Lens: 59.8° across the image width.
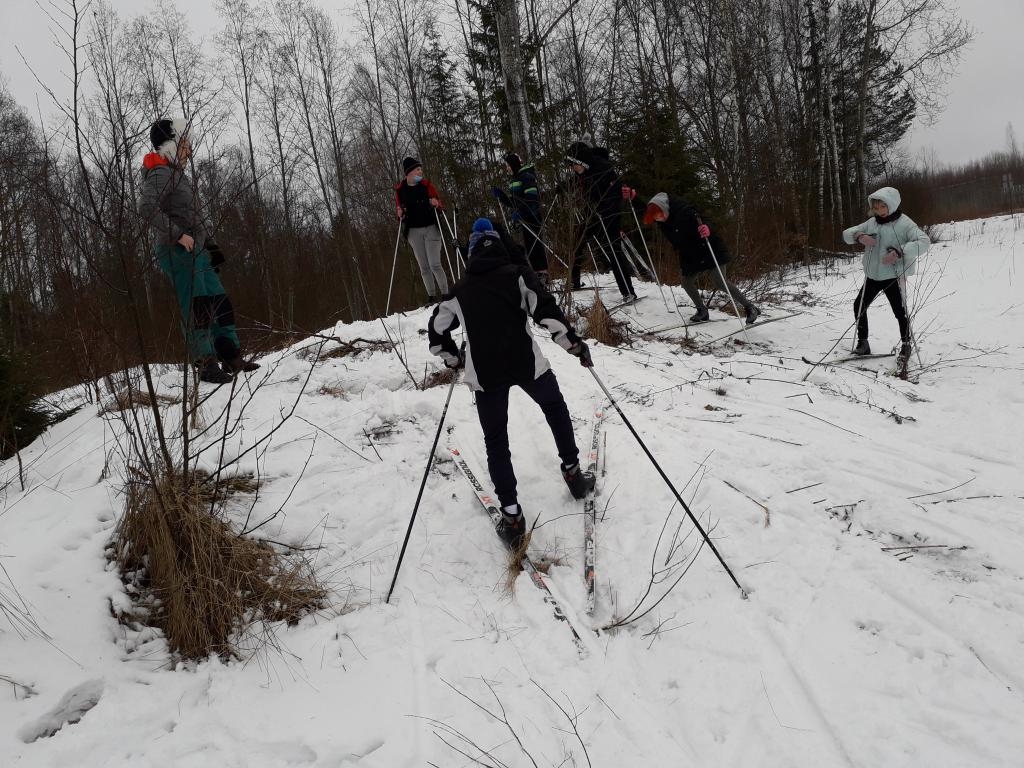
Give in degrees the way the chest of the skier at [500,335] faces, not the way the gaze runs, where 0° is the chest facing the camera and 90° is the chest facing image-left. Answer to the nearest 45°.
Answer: approximately 180°

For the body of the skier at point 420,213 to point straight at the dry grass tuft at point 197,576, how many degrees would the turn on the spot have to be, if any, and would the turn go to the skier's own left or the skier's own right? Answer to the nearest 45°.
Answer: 0° — they already face it

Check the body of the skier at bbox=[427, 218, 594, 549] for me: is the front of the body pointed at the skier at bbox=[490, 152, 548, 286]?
yes

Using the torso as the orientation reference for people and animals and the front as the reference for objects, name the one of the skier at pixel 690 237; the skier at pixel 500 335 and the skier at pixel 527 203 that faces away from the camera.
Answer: the skier at pixel 500 335

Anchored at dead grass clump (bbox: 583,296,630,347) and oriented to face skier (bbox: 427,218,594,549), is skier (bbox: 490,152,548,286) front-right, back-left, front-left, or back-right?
back-right

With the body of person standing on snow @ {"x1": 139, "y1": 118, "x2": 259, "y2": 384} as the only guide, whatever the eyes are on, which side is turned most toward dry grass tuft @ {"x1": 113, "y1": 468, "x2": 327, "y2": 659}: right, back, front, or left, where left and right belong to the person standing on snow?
right

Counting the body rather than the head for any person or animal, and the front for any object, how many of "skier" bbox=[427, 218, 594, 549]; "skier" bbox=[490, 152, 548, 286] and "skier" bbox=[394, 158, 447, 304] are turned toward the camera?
1

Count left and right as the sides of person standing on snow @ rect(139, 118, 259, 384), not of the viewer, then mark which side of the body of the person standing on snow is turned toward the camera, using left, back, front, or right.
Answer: right
